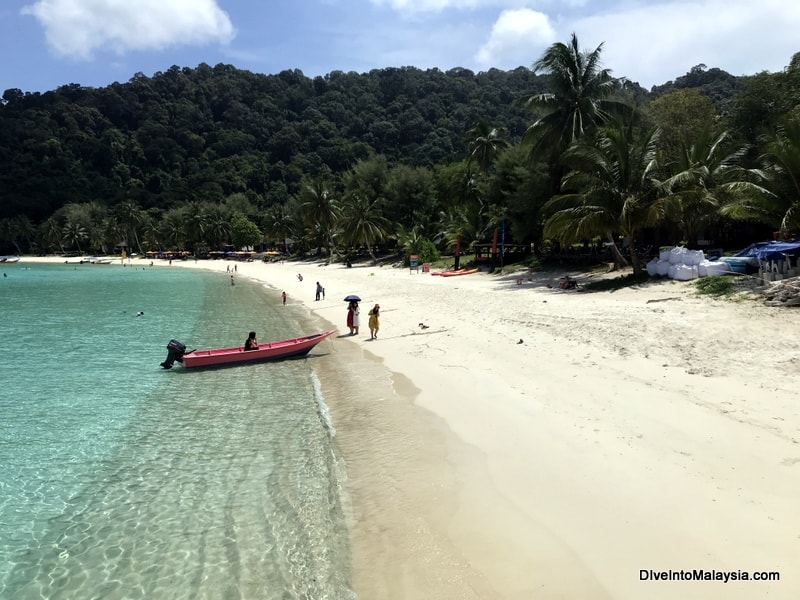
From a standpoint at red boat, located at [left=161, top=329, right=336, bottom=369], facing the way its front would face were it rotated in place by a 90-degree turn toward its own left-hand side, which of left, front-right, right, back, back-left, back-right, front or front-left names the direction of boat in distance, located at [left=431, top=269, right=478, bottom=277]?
front-right

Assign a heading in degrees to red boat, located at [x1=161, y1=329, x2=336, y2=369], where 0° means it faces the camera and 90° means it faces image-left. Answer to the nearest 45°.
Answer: approximately 270°

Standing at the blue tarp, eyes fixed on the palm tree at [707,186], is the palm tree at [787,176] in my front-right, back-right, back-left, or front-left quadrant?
front-right

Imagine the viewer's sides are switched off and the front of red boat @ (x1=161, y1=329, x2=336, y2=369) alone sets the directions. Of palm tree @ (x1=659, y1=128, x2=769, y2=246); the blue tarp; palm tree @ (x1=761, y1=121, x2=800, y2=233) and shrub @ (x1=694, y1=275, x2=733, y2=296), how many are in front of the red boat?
4

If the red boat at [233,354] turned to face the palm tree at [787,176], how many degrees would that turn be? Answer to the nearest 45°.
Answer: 0° — it already faces it

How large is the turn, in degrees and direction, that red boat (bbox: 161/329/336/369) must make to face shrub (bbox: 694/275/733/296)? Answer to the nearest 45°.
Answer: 0° — it already faces it

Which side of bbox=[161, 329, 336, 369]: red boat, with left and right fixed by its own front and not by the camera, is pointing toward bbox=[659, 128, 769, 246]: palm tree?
front

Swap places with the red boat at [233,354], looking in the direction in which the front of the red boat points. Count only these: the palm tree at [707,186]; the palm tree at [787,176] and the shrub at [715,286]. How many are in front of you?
3

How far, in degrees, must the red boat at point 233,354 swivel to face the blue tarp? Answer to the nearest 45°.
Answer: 0° — it already faces it

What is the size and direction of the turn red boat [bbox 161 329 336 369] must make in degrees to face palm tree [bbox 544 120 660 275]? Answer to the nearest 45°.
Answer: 0° — it already faces it
